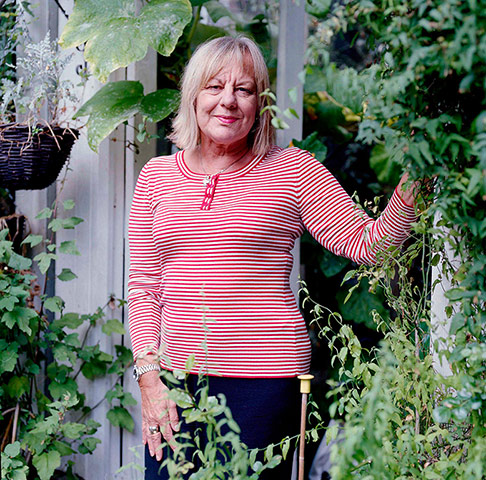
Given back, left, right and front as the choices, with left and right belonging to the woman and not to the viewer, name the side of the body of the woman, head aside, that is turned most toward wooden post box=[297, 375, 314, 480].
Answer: front

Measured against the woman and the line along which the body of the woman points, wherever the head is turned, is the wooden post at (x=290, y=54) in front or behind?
behind

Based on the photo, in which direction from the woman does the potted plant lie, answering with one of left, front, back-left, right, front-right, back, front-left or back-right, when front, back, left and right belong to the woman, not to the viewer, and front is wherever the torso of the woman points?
back-right

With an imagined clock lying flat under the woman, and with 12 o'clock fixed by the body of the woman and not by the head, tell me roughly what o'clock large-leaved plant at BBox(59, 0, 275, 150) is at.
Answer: The large-leaved plant is roughly at 5 o'clock from the woman.

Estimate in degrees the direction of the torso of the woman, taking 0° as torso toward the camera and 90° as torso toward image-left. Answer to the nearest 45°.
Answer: approximately 0°

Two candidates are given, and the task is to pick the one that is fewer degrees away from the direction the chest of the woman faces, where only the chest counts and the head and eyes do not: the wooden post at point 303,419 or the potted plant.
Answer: the wooden post

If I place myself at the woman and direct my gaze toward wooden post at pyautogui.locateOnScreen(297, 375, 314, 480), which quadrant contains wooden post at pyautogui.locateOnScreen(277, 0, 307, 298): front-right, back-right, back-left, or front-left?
back-left
